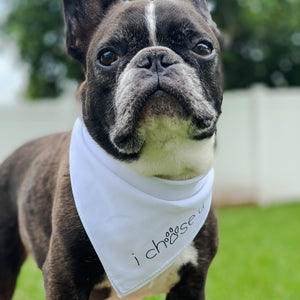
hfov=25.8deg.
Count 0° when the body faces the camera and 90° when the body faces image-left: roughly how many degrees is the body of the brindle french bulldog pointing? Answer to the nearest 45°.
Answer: approximately 315°
